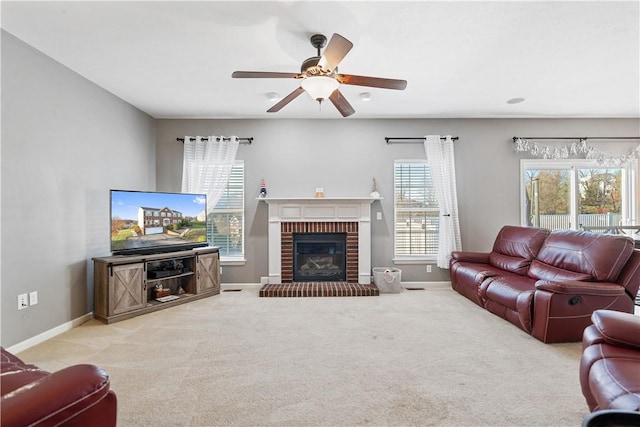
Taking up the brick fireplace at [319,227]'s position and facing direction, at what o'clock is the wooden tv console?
The wooden tv console is roughly at 2 o'clock from the brick fireplace.

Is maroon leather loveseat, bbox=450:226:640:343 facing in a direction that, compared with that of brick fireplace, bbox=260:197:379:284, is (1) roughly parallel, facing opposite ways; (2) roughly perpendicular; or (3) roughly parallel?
roughly perpendicular

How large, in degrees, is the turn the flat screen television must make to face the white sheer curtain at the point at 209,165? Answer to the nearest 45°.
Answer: approximately 90° to its left

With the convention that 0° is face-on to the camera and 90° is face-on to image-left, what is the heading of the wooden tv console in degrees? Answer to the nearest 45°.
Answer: approximately 315°

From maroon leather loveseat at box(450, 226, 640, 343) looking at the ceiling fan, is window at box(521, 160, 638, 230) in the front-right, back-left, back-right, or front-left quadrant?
back-right

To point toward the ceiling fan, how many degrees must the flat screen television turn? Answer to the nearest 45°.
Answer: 0° — it already faces it

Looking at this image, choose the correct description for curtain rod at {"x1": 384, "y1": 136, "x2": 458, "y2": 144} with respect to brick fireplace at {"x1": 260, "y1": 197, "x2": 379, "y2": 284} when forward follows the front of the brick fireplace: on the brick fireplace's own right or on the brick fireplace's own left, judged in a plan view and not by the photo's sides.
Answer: on the brick fireplace's own left
